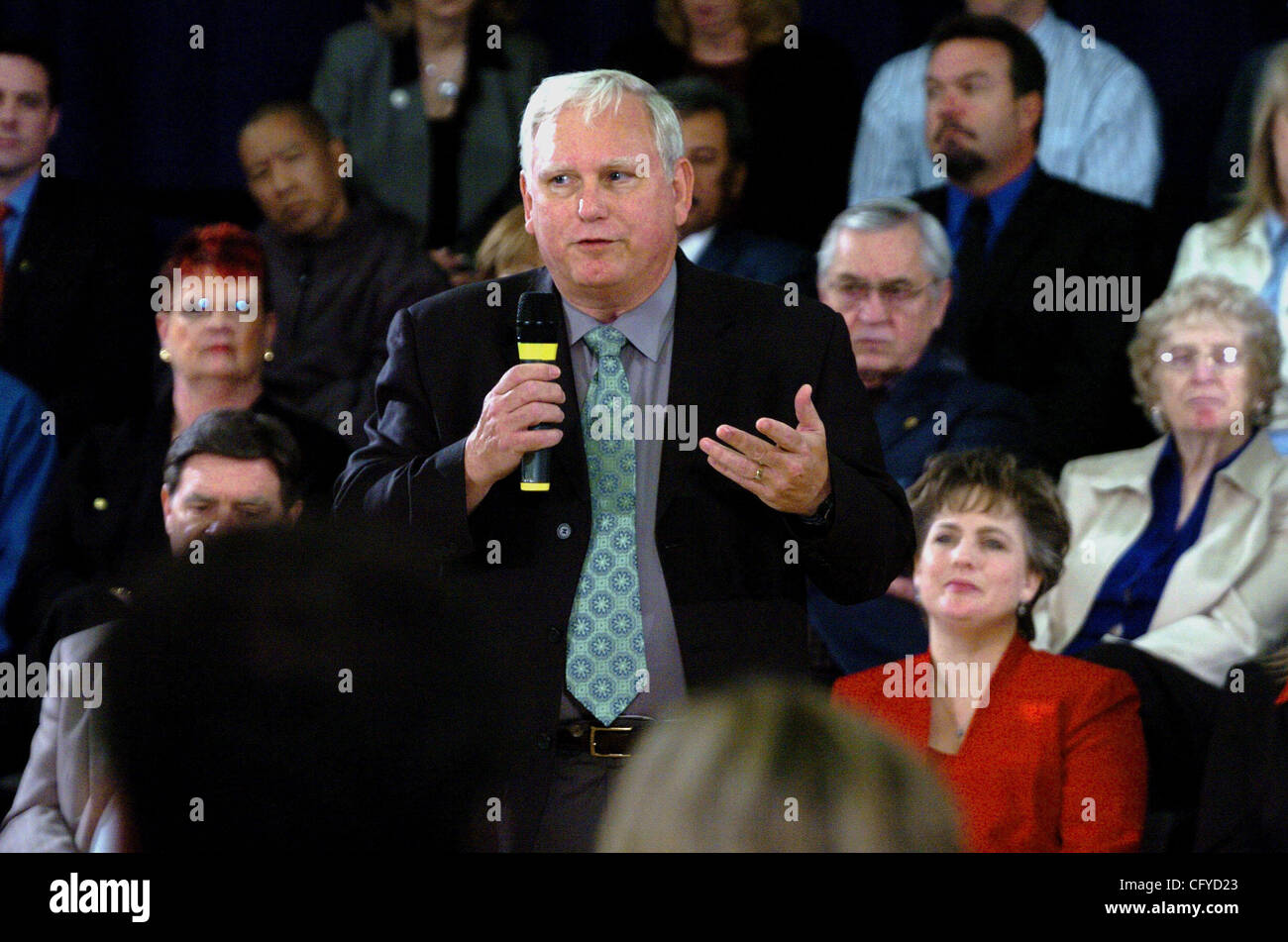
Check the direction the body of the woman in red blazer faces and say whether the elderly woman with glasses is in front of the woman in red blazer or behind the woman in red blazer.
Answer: behind

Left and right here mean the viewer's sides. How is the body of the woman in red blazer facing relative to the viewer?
facing the viewer and to the left of the viewer

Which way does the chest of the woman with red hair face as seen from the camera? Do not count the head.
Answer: toward the camera

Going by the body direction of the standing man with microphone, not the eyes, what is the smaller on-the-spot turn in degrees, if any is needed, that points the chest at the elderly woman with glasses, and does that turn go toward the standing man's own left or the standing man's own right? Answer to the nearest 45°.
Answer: approximately 135° to the standing man's own left

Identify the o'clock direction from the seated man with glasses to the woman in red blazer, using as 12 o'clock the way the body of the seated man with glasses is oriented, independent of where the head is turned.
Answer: The woman in red blazer is roughly at 10 o'clock from the seated man with glasses.

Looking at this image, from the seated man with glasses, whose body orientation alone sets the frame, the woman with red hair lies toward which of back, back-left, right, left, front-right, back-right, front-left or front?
front-right

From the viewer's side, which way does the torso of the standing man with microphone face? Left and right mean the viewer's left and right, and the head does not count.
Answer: facing the viewer

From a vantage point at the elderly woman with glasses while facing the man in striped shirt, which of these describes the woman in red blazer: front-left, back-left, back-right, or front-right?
back-left

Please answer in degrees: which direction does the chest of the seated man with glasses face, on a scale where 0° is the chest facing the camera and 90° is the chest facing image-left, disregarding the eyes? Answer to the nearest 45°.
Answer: approximately 45°

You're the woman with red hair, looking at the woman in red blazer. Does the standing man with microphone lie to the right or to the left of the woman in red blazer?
right

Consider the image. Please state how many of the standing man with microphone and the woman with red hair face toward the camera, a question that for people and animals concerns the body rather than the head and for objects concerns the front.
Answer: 2
